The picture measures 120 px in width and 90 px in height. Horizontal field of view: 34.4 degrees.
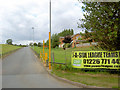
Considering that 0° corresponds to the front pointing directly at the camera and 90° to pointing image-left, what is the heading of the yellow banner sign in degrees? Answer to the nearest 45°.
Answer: approximately 0°
